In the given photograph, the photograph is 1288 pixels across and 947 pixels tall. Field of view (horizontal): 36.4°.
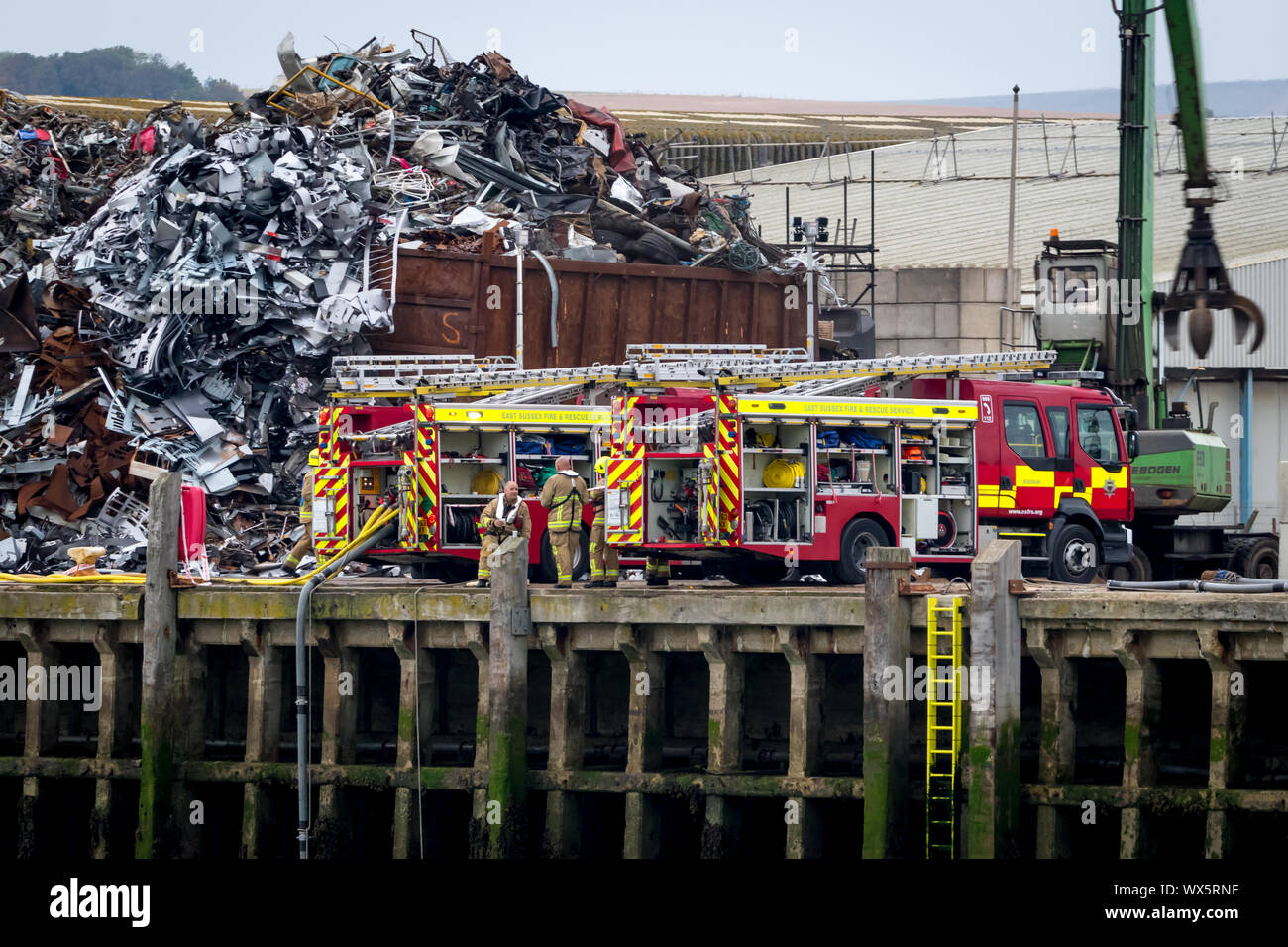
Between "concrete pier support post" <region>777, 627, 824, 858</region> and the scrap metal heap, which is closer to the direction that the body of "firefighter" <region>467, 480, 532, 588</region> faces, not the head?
the concrete pier support post

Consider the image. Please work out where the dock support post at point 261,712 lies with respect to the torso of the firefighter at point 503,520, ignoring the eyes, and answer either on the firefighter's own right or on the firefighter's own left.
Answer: on the firefighter's own right

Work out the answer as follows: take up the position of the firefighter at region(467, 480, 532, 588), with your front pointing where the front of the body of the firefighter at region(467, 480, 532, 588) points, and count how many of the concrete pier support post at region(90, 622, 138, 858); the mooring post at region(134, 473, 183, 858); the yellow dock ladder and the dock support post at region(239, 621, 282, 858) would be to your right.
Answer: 3

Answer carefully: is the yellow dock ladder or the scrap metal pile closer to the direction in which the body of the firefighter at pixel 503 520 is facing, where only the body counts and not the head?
the yellow dock ladder

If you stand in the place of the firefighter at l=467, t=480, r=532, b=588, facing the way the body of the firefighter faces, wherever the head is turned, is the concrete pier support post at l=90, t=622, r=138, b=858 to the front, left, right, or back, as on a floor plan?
right

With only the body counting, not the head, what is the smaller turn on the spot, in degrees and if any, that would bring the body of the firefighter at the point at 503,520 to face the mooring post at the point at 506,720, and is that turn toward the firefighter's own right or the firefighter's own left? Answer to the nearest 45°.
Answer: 0° — they already face it

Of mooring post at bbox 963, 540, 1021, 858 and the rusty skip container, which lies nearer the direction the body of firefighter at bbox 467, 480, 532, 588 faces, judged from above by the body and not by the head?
the mooring post

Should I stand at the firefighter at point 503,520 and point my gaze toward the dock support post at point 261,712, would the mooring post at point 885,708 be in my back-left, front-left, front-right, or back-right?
back-left

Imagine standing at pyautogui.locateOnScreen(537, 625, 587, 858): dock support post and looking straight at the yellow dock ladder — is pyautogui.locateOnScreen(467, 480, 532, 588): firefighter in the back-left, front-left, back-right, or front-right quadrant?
back-left

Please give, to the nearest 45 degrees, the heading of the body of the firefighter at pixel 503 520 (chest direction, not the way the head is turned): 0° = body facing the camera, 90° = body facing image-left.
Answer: approximately 0°

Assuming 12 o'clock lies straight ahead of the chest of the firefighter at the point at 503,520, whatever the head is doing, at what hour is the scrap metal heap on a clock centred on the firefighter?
The scrap metal heap is roughly at 6 o'clock from the firefighter.
